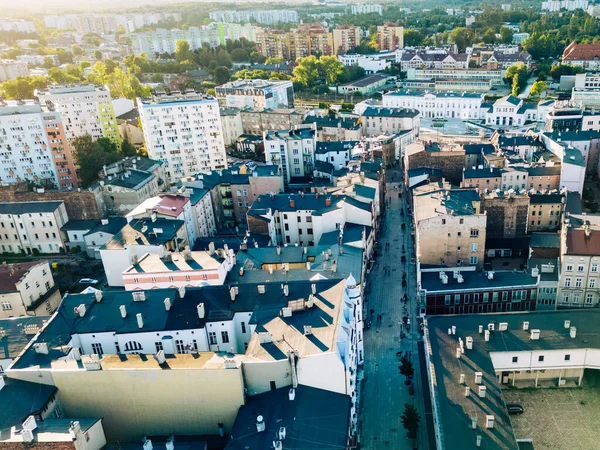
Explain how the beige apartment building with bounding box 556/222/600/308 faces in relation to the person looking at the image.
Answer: facing the viewer

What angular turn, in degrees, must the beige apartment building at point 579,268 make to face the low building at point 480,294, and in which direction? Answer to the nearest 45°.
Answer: approximately 45° to its right

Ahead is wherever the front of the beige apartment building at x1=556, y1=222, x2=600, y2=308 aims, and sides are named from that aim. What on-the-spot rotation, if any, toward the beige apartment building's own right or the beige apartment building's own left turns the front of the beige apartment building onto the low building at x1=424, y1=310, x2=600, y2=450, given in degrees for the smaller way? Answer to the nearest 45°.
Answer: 0° — it already faces it

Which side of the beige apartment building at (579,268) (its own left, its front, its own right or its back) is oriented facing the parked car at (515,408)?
front

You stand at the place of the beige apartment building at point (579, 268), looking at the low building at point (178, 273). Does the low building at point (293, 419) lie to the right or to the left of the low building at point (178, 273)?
left

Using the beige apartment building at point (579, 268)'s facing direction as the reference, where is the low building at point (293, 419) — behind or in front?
in front

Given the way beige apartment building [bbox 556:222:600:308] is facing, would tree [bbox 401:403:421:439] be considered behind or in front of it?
in front

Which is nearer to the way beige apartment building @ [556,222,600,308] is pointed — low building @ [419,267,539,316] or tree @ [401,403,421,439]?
the tree

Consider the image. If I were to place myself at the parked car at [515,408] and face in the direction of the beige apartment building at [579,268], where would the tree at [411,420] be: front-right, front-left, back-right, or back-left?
back-left

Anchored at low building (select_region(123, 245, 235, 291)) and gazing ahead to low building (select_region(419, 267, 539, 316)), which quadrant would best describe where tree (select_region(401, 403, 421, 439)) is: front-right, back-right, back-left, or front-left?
front-right

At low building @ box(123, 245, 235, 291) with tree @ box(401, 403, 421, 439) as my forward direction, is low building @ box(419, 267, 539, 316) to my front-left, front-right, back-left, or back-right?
front-left

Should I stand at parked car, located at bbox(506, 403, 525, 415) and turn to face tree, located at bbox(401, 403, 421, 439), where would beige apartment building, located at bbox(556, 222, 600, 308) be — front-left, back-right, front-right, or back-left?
back-right
